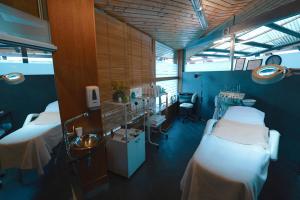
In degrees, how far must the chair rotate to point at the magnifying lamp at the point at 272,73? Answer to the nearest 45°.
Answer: approximately 45° to its left

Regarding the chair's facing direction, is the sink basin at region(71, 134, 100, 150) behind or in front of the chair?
in front

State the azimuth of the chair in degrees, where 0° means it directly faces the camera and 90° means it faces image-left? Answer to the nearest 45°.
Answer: approximately 45°

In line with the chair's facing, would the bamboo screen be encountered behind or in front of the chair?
in front

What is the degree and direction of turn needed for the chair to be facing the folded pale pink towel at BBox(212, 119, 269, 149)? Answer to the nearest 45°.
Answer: approximately 45° to its left

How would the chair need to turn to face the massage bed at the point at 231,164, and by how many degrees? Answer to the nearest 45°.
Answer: approximately 45° to its left
